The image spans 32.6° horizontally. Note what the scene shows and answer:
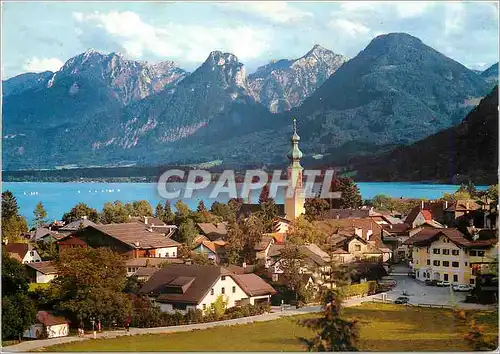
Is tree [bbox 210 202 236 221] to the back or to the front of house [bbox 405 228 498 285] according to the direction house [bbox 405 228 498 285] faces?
to the back

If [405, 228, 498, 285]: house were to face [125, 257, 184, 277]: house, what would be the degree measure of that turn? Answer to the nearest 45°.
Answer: approximately 90° to its right

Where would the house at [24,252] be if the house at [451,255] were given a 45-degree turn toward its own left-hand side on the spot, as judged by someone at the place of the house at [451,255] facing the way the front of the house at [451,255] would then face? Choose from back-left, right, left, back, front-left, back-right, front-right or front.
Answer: back-right

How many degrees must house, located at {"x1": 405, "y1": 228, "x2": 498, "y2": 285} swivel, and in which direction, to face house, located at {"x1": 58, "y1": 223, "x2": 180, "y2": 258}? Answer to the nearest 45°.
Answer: approximately 90° to its right

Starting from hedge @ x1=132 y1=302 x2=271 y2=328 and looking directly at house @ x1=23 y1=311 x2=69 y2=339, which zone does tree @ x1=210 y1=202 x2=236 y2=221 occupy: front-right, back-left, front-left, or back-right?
back-right

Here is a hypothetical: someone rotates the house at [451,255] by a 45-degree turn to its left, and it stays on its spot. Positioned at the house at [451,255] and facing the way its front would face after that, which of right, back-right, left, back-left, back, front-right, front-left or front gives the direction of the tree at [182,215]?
back

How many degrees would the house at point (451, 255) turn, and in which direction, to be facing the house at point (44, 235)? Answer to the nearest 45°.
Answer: approximately 90° to its right

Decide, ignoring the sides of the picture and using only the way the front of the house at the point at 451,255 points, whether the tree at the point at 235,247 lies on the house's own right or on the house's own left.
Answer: on the house's own right

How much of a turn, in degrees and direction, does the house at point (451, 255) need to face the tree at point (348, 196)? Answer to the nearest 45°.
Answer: approximately 180°

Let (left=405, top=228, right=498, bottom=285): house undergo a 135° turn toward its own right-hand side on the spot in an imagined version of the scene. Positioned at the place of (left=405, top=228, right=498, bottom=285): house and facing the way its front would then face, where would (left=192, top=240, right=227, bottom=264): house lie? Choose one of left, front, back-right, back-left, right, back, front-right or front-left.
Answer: front-left

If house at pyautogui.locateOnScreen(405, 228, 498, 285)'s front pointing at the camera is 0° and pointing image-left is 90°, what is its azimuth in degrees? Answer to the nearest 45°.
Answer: approximately 0°

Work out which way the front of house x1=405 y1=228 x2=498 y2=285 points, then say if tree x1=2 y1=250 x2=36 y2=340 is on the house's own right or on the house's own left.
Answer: on the house's own right

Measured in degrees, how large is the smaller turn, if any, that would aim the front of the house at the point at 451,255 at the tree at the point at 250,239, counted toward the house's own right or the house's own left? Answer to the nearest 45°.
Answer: approximately 90° to the house's own right

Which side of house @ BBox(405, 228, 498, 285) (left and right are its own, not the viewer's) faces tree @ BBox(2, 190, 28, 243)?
right
